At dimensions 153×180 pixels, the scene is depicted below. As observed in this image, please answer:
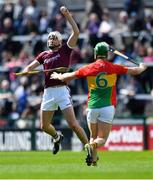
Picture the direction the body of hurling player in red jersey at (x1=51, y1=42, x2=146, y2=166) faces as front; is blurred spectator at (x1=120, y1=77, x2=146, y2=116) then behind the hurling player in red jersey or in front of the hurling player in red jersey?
in front

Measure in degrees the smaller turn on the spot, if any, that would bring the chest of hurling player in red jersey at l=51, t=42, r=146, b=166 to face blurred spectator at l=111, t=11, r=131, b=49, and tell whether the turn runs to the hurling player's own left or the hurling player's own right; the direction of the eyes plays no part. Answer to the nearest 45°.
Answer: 0° — they already face them

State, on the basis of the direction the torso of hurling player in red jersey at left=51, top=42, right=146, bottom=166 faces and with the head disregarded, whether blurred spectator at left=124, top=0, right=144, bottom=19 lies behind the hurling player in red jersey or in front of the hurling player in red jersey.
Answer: in front

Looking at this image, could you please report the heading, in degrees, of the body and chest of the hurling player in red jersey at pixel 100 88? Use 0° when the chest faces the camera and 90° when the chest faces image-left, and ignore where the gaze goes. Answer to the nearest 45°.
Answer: approximately 180°

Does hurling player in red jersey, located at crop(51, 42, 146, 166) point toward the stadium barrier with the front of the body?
yes

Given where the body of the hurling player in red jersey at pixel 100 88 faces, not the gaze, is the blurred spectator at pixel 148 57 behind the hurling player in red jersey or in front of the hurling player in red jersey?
in front
